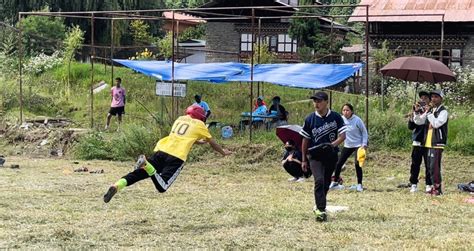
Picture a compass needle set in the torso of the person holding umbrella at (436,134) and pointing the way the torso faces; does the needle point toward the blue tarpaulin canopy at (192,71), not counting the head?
no

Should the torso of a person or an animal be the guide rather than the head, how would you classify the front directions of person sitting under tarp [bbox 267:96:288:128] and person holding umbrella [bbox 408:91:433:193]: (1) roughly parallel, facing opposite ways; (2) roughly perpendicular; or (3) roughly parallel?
roughly parallel

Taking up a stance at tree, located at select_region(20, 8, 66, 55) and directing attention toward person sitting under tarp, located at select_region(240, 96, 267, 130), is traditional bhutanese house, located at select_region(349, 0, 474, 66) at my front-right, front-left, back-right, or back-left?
front-left

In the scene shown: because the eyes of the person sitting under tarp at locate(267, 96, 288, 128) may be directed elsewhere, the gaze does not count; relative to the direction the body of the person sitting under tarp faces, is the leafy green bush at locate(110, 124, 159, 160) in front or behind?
in front

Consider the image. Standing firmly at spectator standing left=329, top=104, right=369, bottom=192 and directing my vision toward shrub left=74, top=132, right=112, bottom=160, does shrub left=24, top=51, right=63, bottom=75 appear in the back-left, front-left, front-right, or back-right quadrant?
front-right

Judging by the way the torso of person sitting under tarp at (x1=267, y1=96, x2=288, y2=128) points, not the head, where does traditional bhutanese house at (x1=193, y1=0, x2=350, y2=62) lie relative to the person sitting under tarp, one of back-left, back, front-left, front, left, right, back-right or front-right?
back-right

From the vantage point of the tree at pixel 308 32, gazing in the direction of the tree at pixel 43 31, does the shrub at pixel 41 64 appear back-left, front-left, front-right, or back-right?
front-left

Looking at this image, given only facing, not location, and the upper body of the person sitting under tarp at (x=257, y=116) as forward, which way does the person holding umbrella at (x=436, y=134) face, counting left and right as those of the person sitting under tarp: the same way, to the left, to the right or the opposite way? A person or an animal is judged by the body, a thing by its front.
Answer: the same way

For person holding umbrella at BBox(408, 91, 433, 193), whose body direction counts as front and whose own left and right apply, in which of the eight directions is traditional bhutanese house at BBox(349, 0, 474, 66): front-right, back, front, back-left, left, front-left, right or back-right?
back-right

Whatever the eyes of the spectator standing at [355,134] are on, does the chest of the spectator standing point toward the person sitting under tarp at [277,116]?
no

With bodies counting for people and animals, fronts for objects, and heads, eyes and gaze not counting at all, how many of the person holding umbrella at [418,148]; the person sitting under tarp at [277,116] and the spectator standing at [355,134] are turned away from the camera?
0

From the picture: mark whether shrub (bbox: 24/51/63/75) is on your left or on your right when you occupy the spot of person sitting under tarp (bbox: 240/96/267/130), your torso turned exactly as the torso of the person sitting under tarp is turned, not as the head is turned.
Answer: on your right

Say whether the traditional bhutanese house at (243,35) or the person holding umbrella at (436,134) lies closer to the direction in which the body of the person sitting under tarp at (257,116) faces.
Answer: the person holding umbrella

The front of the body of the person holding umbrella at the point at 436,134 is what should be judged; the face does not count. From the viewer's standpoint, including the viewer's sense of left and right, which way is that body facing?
facing the viewer and to the left of the viewer
